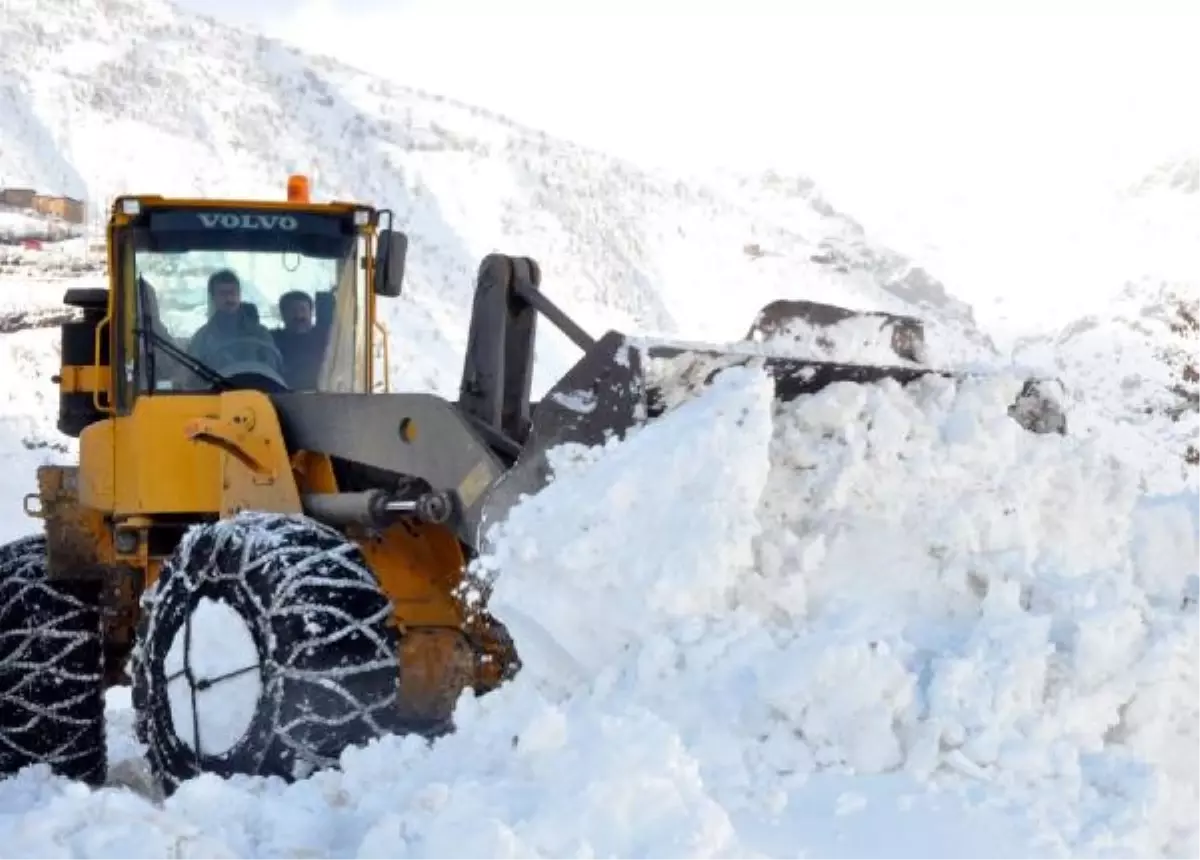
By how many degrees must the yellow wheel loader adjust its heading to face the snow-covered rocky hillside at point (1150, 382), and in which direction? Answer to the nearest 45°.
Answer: approximately 90° to its left

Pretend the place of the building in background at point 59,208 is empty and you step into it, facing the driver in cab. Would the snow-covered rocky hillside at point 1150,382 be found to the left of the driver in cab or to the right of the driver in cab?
left

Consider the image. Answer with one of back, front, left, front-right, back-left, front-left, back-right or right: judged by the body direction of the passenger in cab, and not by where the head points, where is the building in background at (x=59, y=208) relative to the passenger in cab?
back

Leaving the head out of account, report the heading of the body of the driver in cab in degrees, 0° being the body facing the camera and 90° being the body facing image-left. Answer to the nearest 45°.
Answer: approximately 0°

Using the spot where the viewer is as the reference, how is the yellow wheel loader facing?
facing the viewer and to the right of the viewer

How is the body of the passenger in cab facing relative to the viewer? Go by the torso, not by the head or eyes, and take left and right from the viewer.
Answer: facing the viewer

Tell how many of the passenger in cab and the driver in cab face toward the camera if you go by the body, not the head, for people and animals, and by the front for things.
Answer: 2

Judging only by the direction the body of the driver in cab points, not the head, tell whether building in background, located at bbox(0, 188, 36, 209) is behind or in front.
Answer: behind
